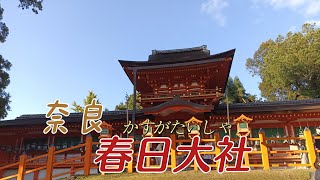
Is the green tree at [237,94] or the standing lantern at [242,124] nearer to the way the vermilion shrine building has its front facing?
the standing lantern

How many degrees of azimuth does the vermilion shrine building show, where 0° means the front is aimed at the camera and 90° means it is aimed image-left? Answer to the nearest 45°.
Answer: approximately 0°

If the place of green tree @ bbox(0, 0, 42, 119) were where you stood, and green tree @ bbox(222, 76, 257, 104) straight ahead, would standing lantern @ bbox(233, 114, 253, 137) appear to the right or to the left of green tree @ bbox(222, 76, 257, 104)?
right

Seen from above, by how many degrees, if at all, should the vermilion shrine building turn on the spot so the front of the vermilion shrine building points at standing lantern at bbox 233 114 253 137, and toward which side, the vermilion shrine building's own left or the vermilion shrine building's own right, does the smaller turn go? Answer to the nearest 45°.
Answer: approximately 45° to the vermilion shrine building's own left

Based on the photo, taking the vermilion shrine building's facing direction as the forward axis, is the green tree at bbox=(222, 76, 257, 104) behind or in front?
behind

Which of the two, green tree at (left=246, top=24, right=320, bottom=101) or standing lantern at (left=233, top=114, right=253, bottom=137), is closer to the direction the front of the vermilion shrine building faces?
the standing lantern

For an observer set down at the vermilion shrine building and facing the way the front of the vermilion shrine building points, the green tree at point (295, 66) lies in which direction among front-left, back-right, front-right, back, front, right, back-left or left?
back-left
